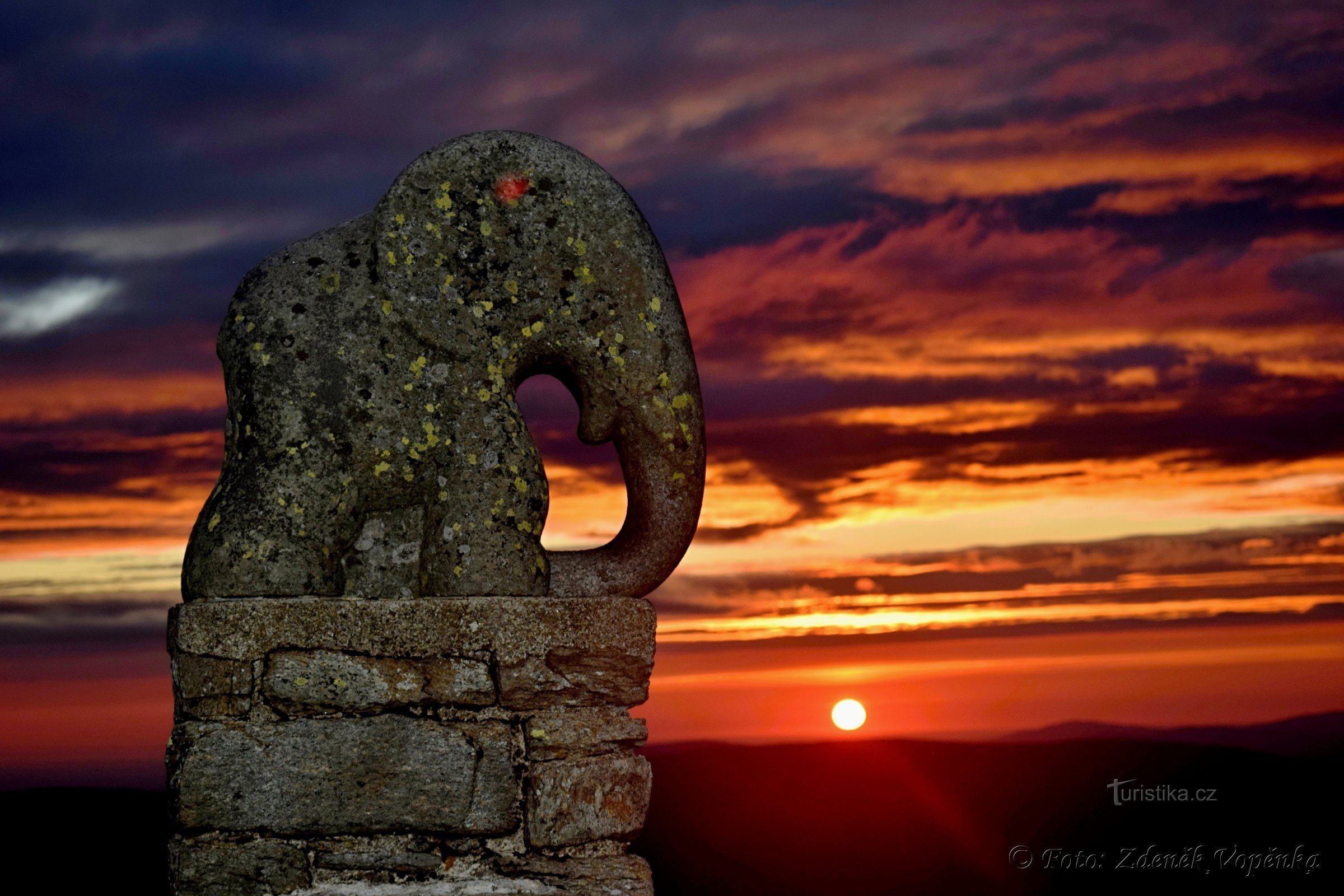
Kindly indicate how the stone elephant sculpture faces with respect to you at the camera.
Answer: facing to the right of the viewer
